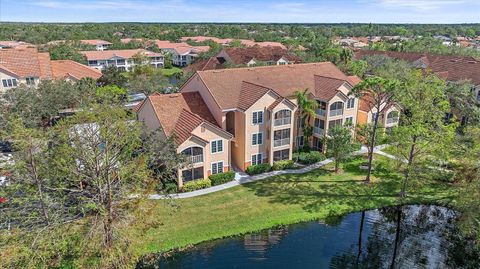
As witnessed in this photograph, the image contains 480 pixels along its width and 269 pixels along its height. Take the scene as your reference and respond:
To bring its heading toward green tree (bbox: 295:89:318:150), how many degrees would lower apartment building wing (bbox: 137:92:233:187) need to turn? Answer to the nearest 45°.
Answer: approximately 45° to its left

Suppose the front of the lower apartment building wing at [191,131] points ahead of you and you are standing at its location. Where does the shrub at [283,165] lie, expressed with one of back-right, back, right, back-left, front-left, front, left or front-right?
front-left

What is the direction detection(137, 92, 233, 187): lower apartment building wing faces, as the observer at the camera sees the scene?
facing the viewer and to the right of the viewer

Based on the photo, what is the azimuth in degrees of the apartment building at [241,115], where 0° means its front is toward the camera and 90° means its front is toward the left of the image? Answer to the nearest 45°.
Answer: approximately 315°

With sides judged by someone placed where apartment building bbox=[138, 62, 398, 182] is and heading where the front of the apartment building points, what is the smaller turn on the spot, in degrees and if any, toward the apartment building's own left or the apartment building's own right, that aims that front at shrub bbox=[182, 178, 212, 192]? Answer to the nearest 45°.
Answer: approximately 90° to the apartment building's own right

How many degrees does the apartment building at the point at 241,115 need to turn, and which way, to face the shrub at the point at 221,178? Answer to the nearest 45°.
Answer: approximately 45° to its right

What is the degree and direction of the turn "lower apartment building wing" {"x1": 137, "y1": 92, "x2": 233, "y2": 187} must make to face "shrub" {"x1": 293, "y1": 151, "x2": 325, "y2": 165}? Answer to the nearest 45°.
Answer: approximately 45° to its left

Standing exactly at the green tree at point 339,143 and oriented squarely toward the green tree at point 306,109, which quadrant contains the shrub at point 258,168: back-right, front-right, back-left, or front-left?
front-left

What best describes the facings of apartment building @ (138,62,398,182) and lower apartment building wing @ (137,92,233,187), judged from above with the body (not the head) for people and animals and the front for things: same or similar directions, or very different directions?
same or similar directions

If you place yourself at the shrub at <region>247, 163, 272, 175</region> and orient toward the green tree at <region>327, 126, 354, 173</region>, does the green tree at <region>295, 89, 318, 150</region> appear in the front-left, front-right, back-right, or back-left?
front-left

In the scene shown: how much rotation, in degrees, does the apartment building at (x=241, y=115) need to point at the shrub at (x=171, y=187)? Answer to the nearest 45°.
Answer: approximately 90° to its right

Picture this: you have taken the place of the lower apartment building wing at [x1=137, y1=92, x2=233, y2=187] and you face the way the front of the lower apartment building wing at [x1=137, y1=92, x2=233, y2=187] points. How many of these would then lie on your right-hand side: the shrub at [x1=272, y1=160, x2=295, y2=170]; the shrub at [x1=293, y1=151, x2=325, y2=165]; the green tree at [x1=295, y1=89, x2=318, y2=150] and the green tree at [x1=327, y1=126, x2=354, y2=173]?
0
